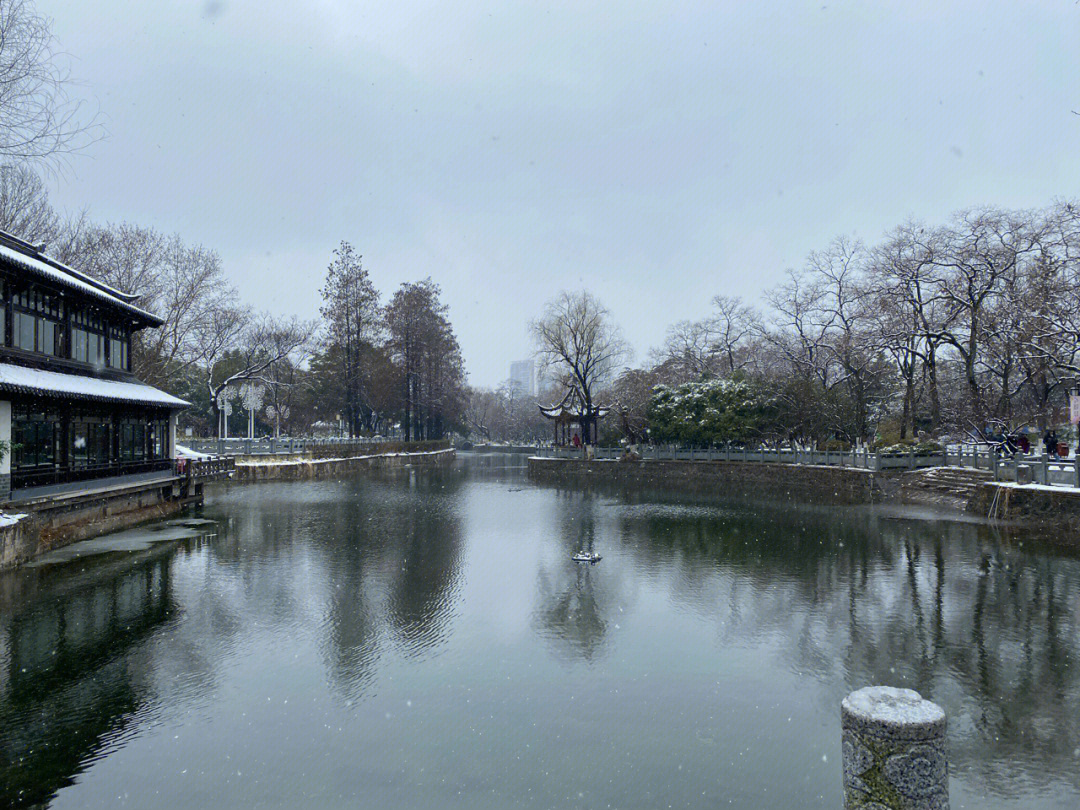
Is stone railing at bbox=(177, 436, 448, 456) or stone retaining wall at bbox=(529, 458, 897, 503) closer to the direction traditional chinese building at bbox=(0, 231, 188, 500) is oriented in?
the stone retaining wall

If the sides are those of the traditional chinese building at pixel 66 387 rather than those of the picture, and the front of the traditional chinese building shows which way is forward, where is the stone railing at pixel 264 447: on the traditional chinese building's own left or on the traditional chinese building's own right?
on the traditional chinese building's own left

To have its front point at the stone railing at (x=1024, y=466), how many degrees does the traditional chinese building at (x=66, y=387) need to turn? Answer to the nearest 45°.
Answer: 0° — it already faces it

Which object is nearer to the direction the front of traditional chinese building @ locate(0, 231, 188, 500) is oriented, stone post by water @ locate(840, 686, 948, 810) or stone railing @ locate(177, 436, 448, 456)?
the stone post by water

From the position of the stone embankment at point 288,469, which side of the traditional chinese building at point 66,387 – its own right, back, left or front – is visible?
left

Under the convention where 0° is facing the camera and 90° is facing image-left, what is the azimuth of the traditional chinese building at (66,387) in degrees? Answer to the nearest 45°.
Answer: approximately 315°

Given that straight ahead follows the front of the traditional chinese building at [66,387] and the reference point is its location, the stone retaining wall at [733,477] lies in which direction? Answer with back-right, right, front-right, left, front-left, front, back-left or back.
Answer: front-left

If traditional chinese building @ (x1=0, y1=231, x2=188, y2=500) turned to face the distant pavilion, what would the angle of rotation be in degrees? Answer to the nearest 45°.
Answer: approximately 90° to its left

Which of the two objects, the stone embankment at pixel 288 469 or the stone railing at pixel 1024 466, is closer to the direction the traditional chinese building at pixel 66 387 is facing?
the stone railing

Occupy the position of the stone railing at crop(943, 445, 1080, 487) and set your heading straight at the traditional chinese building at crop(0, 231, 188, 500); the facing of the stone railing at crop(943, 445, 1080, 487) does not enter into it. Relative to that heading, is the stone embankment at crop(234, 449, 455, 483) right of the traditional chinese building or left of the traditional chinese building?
right

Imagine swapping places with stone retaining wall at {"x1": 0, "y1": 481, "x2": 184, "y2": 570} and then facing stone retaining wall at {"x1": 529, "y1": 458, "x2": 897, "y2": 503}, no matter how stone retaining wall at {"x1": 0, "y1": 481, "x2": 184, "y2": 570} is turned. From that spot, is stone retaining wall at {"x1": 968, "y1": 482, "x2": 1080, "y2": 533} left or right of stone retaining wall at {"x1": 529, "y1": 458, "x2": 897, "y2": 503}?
right

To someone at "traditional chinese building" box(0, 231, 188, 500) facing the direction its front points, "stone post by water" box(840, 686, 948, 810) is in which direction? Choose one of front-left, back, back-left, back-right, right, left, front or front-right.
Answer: front-right
